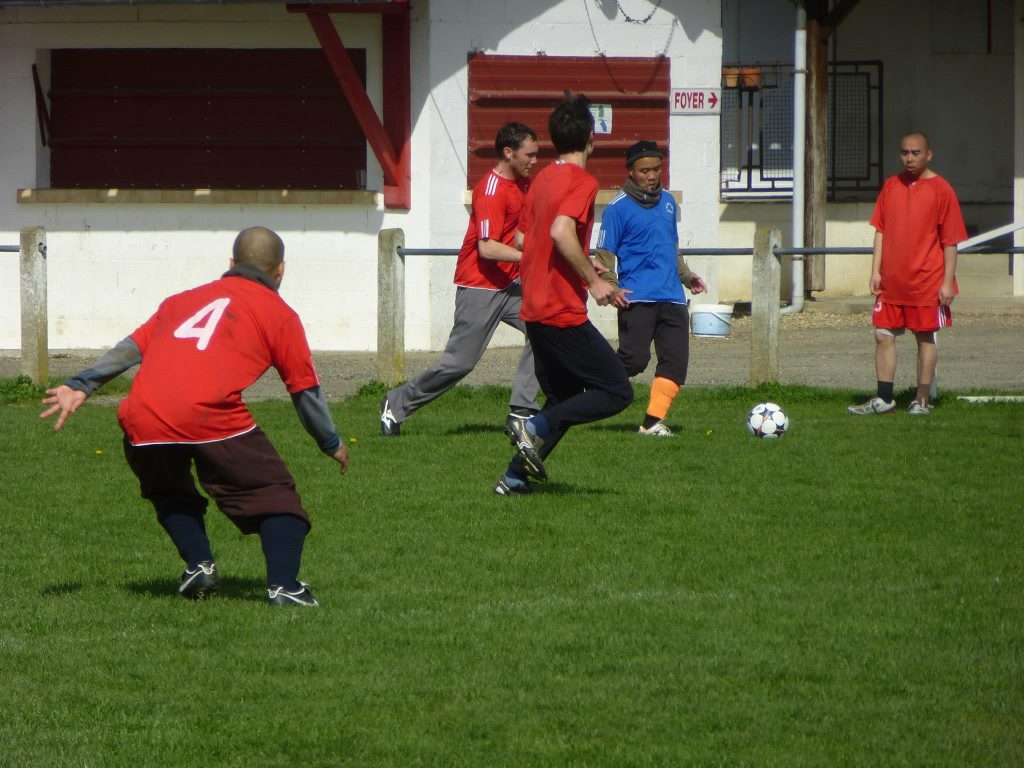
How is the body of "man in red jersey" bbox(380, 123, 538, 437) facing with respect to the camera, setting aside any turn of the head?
to the viewer's right

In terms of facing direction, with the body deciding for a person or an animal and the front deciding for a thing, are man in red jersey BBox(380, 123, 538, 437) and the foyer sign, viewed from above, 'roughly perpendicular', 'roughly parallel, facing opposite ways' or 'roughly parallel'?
roughly perpendicular

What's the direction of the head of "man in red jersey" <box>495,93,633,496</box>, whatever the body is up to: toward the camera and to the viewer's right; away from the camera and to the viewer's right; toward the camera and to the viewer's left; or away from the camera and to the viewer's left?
away from the camera and to the viewer's right

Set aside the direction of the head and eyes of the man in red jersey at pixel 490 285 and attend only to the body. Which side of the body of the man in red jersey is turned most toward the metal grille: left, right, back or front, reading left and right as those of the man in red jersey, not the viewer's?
left

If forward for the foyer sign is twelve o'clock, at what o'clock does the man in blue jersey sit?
The man in blue jersey is roughly at 12 o'clock from the foyer sign.

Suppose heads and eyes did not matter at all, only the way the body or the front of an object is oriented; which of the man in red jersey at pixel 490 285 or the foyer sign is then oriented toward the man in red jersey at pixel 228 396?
the foyer sign

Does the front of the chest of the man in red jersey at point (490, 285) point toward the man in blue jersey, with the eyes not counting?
yes
